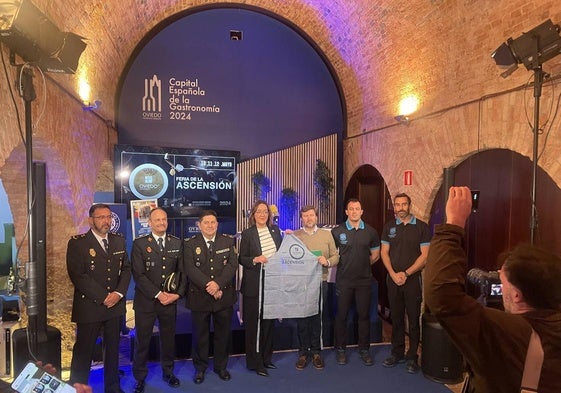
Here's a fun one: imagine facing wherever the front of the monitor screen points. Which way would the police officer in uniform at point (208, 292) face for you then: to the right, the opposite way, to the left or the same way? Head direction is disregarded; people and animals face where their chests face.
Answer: the same way

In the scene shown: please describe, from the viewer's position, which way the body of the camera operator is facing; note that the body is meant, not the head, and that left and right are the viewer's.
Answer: facing away from the viewer and to the left of the viewer

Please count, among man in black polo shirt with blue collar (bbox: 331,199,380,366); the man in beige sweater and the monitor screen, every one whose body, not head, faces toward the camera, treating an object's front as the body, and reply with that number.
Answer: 3

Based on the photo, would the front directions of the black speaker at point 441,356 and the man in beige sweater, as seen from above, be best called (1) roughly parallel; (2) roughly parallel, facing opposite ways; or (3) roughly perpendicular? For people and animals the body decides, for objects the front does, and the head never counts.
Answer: roughly parallel

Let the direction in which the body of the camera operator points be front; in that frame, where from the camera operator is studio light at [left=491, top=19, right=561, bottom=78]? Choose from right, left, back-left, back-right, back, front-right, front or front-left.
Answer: front-right

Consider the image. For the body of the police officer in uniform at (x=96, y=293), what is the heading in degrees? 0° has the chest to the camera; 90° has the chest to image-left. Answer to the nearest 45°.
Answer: approximately 315°

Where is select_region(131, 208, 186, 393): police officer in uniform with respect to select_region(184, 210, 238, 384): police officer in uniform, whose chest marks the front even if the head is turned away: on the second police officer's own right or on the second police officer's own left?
on the second police officer's own right

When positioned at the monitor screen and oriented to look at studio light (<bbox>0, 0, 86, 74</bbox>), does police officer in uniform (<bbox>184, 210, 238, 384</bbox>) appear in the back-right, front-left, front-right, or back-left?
front-left

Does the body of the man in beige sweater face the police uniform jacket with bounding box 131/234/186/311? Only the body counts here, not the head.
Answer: no

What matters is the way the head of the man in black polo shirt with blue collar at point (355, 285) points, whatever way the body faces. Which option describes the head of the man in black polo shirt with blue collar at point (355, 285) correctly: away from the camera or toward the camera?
toward the camera

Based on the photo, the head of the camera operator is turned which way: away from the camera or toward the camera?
away from the camera

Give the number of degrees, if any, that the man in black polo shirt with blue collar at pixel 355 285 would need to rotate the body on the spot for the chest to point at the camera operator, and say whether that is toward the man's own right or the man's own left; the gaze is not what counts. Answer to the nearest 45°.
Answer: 0° — they already face them

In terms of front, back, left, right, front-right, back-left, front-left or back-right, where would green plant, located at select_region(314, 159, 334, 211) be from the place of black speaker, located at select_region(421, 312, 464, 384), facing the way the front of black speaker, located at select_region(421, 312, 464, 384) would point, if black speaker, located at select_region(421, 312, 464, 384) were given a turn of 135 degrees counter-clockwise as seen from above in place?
left

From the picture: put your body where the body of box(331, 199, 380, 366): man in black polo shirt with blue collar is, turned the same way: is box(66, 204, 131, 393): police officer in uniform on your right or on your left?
on your right

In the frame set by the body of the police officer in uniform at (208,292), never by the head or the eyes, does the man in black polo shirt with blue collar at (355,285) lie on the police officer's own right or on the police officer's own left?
on the police officer's own left

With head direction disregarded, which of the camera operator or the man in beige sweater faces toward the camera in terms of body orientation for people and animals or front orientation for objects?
the man in beige sweater

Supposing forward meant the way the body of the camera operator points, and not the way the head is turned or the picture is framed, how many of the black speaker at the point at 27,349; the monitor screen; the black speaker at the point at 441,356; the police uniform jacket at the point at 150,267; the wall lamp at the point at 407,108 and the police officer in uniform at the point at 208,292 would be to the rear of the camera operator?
0

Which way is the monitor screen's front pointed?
toward the camera

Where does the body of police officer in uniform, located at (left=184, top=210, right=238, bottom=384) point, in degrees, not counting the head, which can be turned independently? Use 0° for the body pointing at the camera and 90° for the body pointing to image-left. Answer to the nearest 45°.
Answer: approximately 0°

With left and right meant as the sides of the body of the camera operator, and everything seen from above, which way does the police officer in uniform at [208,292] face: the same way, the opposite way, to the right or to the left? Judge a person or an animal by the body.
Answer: the opposite way
